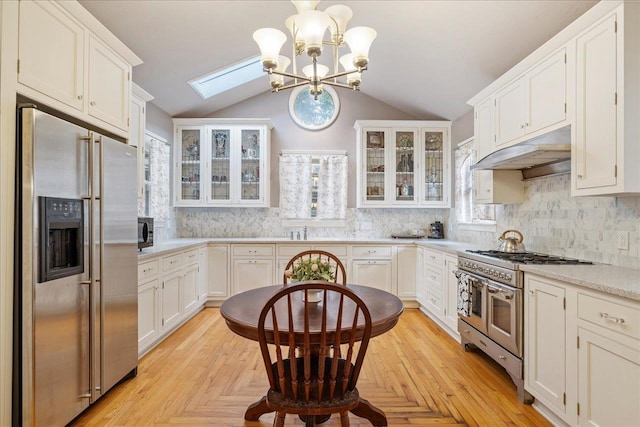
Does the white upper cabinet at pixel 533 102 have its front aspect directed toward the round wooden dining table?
yes

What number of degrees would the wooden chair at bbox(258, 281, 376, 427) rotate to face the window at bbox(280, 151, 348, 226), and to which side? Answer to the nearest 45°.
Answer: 0° — it already faces it

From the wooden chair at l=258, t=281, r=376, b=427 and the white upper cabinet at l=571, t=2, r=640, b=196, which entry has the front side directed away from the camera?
the wooden chair

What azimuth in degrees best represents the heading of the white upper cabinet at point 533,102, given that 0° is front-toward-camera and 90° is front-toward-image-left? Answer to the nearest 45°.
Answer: approximately 45°

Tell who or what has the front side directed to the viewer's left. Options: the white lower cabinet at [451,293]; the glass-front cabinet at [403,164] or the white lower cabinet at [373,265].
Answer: the white lower cabinet at [451,293]

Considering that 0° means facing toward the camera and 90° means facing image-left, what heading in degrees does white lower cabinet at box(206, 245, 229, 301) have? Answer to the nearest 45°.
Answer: approximately 0°

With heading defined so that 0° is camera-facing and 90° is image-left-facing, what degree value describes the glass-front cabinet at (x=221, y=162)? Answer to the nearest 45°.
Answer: approximately 0°

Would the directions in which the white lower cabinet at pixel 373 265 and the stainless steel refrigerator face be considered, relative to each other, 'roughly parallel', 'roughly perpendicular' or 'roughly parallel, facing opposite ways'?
roughly perpendicular

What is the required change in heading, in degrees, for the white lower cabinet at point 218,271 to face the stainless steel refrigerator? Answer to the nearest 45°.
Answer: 0° — it already faces it
